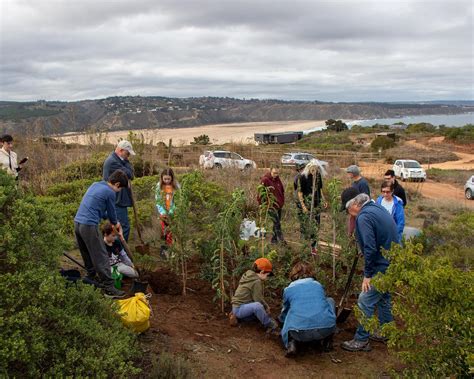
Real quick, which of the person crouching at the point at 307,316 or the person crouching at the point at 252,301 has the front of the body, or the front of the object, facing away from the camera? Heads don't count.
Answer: the person crouching at the point at 307,316

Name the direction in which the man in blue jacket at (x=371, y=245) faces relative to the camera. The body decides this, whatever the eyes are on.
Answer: to the viewer's left

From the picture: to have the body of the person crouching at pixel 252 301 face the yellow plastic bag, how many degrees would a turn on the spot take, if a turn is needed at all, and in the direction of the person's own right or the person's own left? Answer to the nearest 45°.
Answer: approximately 135° to the person's own right

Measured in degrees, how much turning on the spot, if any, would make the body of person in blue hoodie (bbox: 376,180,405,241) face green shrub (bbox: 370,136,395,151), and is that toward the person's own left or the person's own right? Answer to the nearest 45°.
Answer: approximately 135° to the person's own right

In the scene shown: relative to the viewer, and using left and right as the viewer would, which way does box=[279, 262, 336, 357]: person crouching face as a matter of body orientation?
facing away from the viewer

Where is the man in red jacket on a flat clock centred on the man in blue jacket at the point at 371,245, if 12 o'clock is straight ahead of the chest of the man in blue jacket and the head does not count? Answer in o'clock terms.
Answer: The man in red jacket is roughly at 2 o'clock from the man in blue jacket.

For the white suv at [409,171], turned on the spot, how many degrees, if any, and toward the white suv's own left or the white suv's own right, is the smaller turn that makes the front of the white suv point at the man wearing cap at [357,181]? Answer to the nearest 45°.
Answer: approximately 45° to the white suv's own right

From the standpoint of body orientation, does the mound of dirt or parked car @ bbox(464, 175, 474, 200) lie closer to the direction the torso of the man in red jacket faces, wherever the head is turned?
the mound of dirt

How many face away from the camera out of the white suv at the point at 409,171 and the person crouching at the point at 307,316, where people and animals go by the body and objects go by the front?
1

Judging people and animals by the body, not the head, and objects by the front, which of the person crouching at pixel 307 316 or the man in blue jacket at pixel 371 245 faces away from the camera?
the person crouching

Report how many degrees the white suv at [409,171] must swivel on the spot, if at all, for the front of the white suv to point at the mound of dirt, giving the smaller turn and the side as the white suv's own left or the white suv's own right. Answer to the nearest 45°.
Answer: approximately 45° to the white suv's own right

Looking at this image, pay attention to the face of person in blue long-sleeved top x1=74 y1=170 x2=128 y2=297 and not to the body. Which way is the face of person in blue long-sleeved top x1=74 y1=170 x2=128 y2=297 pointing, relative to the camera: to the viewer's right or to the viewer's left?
to the viewer's right

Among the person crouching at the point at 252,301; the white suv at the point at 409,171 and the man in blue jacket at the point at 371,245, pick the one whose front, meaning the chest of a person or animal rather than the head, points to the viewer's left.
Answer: the man in blue jacket
